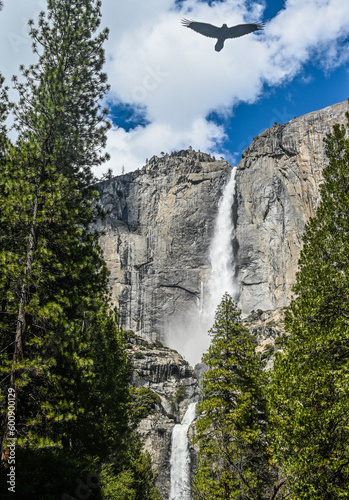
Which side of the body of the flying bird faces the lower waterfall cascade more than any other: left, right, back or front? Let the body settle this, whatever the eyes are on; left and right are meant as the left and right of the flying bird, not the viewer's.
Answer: back

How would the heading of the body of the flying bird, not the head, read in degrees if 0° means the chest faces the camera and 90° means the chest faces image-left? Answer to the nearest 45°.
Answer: approximately 0°

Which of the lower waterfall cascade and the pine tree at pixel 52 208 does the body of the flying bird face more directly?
the pine tree
